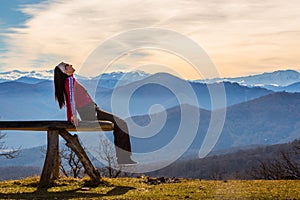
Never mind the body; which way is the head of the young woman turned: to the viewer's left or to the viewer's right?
to the viewer's right

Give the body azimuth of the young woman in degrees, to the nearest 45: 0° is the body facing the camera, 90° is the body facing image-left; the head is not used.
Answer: approximately 270°
